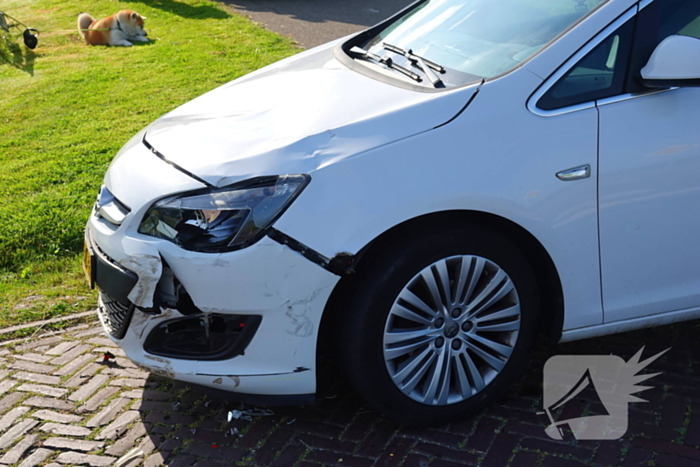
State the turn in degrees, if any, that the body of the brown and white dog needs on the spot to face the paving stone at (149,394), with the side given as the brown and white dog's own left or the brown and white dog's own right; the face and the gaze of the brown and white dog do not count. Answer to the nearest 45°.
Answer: approximately 90° to the brown and white dog's own right

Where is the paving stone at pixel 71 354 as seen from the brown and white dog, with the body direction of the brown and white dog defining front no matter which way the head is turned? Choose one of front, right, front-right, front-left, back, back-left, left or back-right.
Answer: right

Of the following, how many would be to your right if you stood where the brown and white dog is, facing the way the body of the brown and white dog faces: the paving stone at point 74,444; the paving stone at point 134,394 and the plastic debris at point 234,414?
3

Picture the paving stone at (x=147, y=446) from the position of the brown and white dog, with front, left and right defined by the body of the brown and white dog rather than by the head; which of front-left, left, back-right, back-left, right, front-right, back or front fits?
right

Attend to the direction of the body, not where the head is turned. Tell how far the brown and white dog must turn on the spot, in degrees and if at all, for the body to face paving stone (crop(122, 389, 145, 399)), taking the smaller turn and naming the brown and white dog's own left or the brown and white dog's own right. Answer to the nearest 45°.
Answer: approximately 90° to the brown and white dog's own right

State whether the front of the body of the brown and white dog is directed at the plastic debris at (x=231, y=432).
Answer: no

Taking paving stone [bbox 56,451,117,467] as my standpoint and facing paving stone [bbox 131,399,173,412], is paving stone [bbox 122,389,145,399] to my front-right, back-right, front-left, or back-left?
front-left

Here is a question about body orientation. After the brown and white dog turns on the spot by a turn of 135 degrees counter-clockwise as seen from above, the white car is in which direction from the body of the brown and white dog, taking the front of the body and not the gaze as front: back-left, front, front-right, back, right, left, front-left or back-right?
back-left

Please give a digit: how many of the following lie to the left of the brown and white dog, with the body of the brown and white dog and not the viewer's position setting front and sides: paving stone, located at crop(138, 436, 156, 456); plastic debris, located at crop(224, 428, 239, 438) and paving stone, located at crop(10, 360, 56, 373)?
0

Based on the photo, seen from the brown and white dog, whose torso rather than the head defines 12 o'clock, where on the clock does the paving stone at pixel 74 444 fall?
The paving stone is roughly at 3 o'clock from the brown and white dog.

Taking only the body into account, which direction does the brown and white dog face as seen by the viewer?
to the viewer's right

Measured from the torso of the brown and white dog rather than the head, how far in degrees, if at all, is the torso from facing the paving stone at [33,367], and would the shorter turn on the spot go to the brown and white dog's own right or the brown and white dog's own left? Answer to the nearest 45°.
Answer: approximately 90° to the brown and white dog's own right

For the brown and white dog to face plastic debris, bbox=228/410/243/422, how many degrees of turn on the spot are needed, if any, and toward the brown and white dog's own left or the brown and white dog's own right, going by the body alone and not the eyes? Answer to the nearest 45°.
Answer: approximately 90° to the brown and white dog's own right

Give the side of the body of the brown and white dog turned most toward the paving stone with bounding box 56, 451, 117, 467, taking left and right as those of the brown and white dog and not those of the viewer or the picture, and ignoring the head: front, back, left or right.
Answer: right

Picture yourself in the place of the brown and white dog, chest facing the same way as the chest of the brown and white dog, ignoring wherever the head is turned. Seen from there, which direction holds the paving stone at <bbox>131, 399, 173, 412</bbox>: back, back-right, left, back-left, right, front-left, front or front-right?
right

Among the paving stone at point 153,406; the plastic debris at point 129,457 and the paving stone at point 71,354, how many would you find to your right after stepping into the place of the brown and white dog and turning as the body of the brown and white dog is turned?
3

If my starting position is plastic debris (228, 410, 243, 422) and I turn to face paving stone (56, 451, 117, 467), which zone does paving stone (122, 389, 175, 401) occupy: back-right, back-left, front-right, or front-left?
front-right
